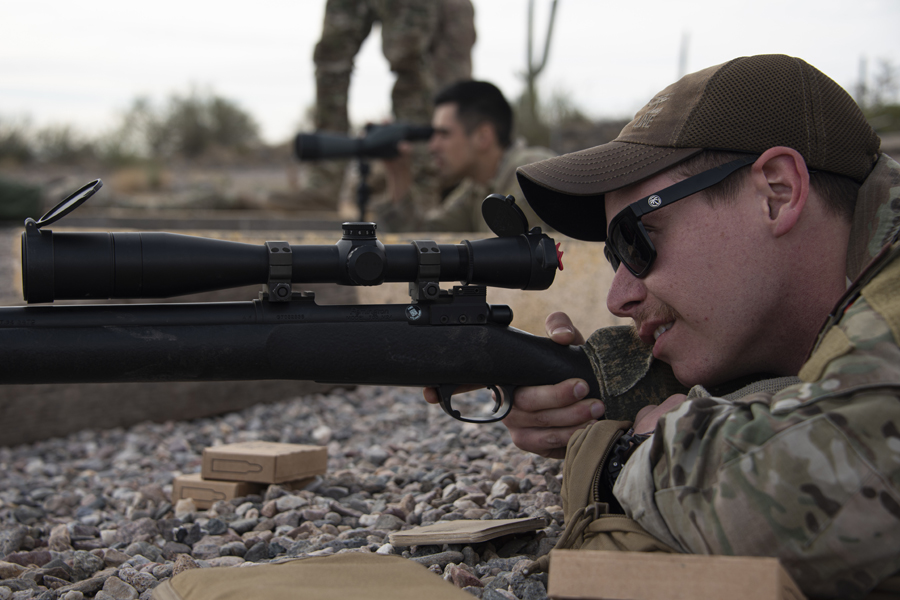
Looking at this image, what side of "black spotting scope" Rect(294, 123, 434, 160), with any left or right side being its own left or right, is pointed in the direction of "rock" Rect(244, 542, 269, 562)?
left

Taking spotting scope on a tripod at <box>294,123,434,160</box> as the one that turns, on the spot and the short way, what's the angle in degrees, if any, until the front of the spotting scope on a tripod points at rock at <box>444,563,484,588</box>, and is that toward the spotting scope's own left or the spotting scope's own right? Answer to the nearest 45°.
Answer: approximately 90° to the spotting scope's own left

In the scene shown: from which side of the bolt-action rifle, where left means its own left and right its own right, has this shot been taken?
left

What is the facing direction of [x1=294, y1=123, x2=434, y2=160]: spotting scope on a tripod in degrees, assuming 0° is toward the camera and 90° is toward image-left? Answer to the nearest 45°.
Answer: approximately 90°

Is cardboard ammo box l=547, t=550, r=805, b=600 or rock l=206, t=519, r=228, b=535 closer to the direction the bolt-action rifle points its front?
the rock

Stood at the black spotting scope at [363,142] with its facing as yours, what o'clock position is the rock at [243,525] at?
The rock is roughly at 9 o'clock from the black spotting scope.

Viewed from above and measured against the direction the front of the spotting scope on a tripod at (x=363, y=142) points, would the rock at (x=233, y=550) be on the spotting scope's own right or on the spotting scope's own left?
on the spotting scope's own left

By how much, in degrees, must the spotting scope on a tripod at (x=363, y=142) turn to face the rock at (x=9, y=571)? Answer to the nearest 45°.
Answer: approximately 90° to its left
